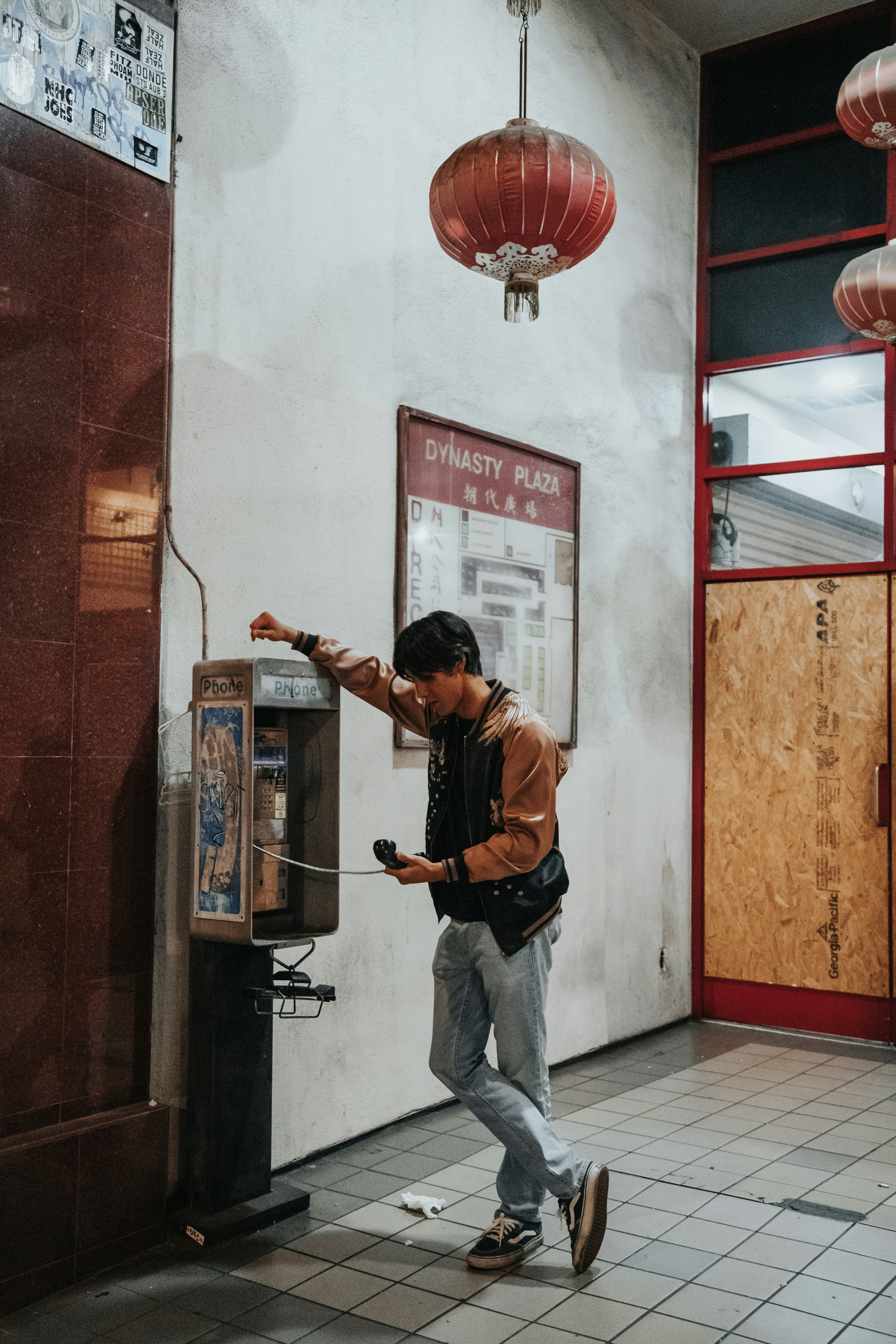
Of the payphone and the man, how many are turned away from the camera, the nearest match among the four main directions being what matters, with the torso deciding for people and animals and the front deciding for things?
0

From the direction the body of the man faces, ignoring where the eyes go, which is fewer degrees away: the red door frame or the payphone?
the payphone

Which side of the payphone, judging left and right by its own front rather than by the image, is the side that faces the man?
front

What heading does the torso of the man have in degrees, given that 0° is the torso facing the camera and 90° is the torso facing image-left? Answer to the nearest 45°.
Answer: approximately 45°
